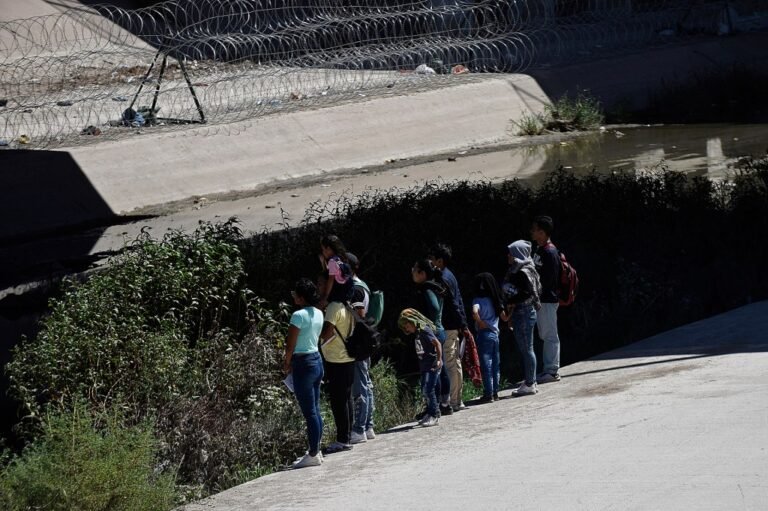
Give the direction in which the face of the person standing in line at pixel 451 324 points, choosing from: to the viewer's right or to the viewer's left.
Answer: to the viewer's left

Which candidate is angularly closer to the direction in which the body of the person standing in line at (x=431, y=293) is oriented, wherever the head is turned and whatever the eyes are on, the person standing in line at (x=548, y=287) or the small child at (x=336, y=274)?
the small child

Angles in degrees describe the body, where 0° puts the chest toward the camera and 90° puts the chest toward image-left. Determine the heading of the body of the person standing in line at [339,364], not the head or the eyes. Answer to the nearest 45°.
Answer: approximately 90°
